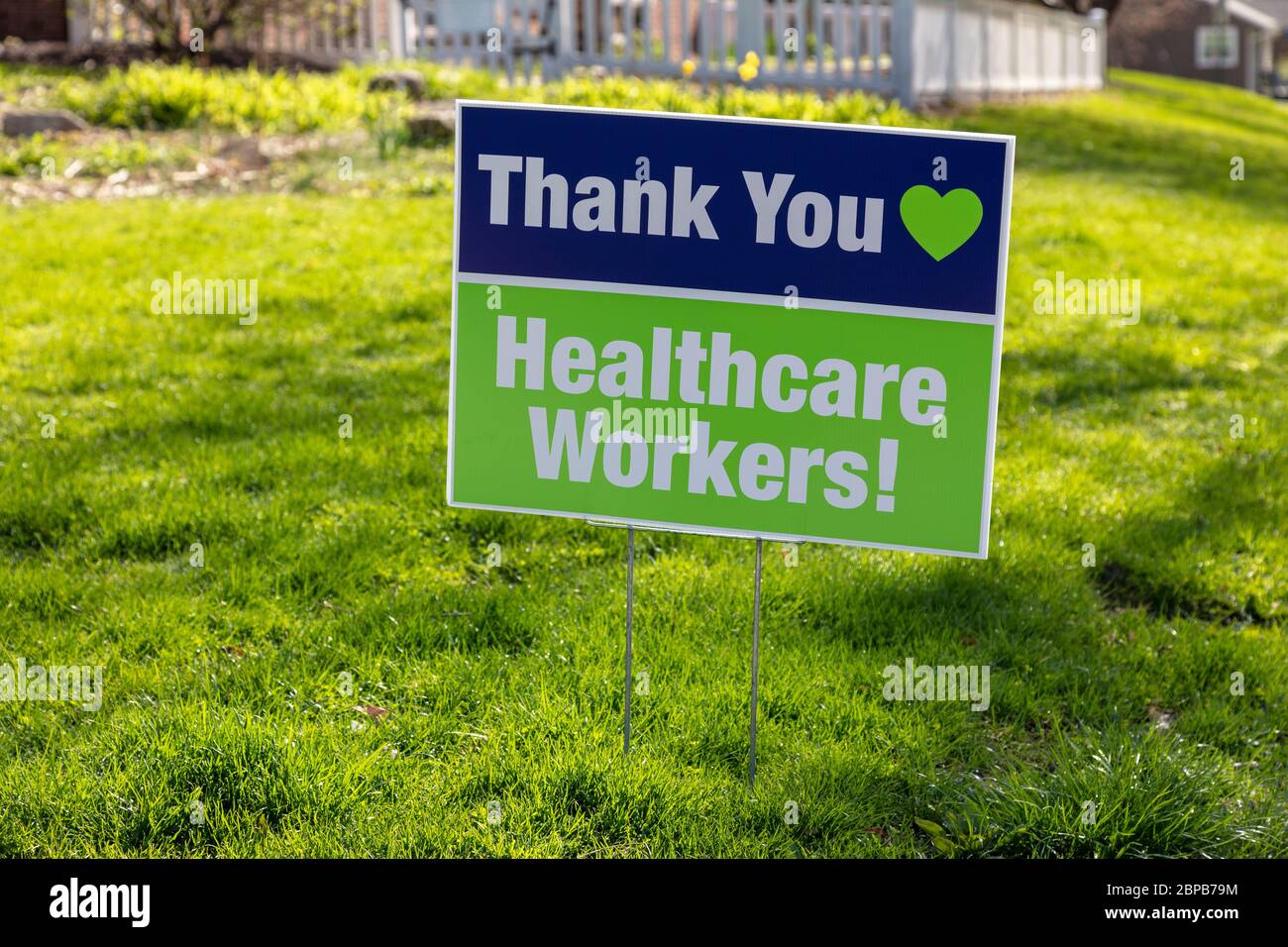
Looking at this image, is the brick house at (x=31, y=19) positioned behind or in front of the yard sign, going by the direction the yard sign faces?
behind

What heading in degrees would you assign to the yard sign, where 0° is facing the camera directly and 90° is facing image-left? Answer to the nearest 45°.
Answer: approximately 0°

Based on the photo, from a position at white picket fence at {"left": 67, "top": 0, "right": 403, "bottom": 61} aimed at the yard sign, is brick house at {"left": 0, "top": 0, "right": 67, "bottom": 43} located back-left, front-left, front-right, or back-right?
back-right

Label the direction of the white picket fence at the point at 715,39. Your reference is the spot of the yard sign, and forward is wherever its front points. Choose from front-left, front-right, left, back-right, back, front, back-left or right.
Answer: back

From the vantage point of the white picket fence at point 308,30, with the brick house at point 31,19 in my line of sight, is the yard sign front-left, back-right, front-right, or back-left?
back-left

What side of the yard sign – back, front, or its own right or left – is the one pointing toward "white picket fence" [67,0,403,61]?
back
